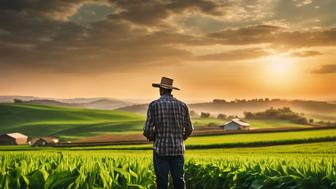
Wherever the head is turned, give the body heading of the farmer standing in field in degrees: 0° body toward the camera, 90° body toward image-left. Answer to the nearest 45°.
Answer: approximately 180°
